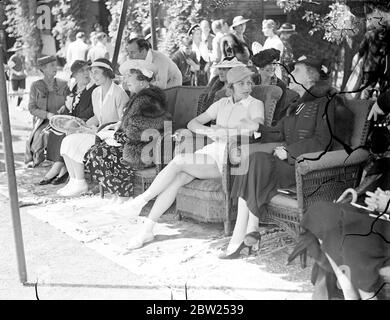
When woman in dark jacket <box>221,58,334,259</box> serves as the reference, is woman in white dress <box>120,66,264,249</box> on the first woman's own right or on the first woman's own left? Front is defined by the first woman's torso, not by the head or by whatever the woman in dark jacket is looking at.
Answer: on the first woman's own right

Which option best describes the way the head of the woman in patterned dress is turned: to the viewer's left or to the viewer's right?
to the viewer's left

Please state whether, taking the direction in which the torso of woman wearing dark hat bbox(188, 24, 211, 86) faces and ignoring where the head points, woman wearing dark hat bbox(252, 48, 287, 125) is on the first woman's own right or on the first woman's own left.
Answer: on the first woman's own left

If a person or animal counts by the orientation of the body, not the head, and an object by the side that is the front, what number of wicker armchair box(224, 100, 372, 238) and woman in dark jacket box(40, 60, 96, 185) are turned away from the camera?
0

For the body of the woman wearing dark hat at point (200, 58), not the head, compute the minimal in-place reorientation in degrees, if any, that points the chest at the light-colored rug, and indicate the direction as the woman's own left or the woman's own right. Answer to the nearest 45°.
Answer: approximately 45° to the woman's own left

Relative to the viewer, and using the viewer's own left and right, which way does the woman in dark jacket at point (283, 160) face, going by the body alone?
facing the viewer and to the left of the viewer

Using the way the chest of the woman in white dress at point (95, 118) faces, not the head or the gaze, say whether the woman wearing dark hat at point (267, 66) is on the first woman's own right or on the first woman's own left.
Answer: on the first woman's own left

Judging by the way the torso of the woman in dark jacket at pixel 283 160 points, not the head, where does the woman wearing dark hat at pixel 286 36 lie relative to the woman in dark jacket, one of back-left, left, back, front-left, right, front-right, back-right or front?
back-right

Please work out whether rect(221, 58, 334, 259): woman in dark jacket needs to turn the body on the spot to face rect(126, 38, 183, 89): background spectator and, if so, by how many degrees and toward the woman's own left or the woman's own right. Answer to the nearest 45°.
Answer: approximately 90° to the woman's own right

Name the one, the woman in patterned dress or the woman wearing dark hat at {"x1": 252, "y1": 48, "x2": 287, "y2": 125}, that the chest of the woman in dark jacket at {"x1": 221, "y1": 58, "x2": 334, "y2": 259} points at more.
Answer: the woman in patterned dress

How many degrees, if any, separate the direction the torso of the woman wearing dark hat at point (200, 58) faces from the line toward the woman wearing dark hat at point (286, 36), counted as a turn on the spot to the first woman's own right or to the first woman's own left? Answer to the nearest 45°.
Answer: approximately 90° to the first woman's own left

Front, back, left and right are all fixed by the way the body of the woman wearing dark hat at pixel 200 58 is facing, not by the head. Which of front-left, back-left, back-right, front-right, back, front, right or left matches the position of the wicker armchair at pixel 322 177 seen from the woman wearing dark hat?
front-left
